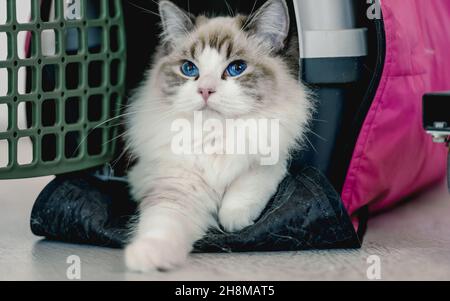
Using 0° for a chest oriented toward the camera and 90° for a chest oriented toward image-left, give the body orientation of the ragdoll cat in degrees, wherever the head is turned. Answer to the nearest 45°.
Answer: approximately 0°
